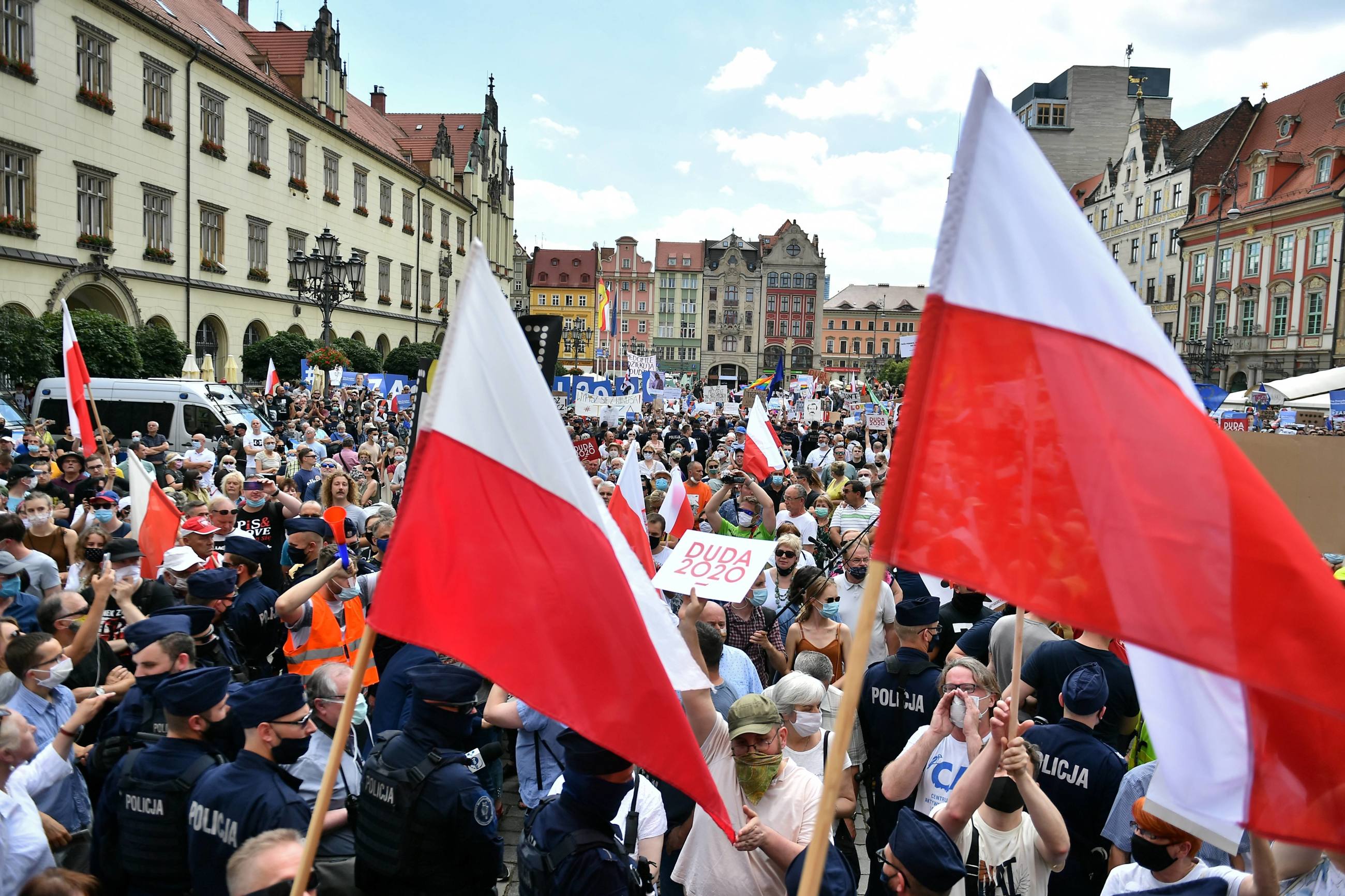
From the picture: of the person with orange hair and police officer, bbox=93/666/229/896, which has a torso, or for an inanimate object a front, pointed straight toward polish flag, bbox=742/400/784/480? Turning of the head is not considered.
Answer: the police officer

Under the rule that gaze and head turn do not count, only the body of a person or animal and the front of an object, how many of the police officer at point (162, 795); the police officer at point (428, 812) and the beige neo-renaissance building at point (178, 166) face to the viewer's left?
0

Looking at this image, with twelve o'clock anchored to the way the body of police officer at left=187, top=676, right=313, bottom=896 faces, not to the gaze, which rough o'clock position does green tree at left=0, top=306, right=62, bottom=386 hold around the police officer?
The green tree is roughly at 10 o'clock from the police officer.

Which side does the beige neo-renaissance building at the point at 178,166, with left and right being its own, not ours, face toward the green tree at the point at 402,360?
left

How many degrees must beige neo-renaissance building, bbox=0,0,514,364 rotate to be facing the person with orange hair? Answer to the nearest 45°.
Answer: approximately 45° to its right

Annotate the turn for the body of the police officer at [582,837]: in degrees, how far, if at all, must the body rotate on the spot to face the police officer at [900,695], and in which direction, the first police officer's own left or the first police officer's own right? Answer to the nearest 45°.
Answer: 0° — they already face them

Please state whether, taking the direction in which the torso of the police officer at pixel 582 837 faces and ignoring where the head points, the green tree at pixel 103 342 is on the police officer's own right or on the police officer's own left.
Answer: on the police officer's own left

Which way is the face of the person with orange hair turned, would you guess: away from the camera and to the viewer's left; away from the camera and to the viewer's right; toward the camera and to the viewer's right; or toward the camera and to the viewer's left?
toward the camera and to the viewer's left

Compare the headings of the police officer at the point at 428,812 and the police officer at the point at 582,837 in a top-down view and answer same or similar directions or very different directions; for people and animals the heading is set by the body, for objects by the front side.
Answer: same or similar directions

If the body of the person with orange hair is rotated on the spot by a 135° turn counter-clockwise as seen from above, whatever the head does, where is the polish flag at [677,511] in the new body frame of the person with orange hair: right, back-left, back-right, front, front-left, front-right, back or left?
back-left

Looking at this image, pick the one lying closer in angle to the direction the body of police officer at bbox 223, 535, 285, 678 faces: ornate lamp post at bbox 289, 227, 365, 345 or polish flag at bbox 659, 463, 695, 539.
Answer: the ornate lamp post

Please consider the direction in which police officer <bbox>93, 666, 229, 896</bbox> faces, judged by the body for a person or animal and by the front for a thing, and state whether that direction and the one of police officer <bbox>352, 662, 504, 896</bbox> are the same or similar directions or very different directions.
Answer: same or similar directions

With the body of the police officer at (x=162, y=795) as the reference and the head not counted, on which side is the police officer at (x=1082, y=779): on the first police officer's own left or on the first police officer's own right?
on the first police officer's own right
